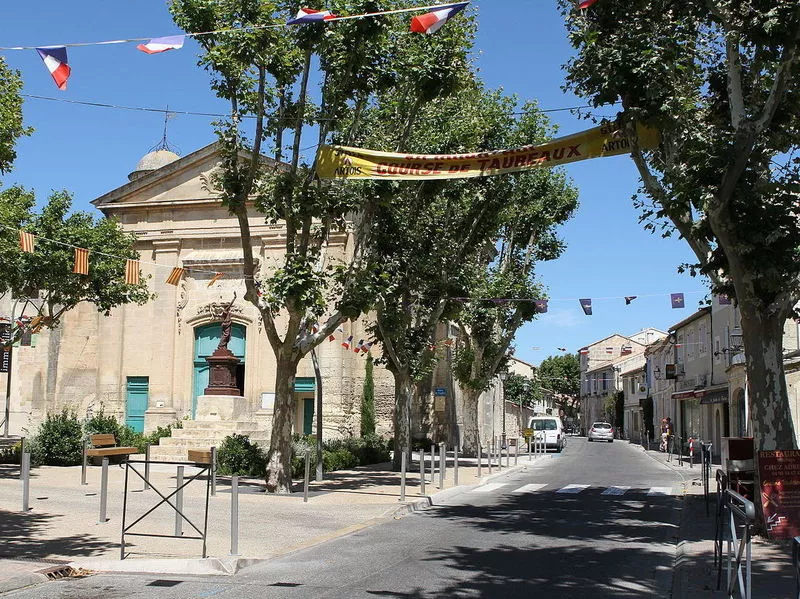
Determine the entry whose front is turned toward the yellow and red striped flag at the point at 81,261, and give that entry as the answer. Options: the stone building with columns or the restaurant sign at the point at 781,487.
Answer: the stone building with columns

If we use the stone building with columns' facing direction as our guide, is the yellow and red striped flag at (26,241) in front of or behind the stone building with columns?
in front

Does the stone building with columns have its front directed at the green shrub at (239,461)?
yes

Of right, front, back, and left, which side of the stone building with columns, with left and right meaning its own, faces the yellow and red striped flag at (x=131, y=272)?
front

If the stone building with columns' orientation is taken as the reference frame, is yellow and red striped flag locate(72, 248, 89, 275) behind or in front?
in front

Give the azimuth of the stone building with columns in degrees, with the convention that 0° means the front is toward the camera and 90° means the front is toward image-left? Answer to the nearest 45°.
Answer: approximately 0°

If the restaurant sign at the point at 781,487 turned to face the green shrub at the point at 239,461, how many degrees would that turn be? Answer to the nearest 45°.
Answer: approximately 135° to its right
